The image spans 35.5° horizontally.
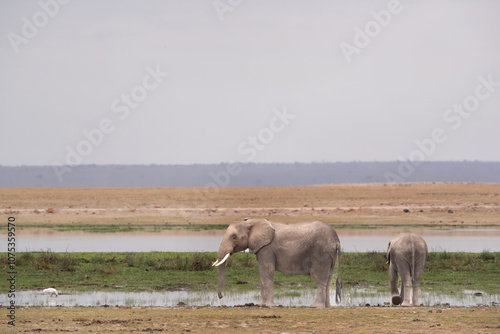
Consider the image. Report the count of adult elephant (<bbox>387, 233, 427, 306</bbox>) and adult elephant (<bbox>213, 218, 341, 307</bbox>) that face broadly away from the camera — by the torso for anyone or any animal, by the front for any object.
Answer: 1

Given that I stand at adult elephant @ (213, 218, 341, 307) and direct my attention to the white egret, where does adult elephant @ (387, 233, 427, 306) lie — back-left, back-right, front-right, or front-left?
back-right

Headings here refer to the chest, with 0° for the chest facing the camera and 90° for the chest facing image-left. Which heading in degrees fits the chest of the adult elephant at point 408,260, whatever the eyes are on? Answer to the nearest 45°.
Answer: approximately 180°

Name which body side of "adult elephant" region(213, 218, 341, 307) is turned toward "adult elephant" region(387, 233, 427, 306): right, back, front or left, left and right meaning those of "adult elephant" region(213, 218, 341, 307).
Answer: back

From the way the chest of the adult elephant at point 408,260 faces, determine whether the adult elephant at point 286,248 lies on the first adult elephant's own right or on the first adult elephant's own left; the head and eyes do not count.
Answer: on the first adult elephant's own left

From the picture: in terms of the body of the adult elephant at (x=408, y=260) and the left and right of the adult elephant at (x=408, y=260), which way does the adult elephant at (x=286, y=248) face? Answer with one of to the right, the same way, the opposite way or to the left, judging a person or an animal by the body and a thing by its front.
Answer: to the left

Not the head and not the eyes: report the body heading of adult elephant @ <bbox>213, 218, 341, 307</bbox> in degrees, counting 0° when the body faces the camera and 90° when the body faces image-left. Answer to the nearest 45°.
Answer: approximately 90°

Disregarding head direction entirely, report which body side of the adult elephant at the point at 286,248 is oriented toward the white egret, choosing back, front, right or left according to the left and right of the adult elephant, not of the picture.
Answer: front

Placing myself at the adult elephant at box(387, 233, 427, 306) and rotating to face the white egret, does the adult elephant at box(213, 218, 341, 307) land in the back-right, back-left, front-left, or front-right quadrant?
front-left

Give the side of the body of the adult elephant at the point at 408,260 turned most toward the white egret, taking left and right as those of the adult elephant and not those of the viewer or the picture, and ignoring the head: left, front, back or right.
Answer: left

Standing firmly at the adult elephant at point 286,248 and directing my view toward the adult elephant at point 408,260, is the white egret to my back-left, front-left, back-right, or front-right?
back-left

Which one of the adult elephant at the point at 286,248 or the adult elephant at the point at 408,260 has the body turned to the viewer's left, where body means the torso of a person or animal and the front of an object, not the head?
the adult elephant at the point at 286,248
